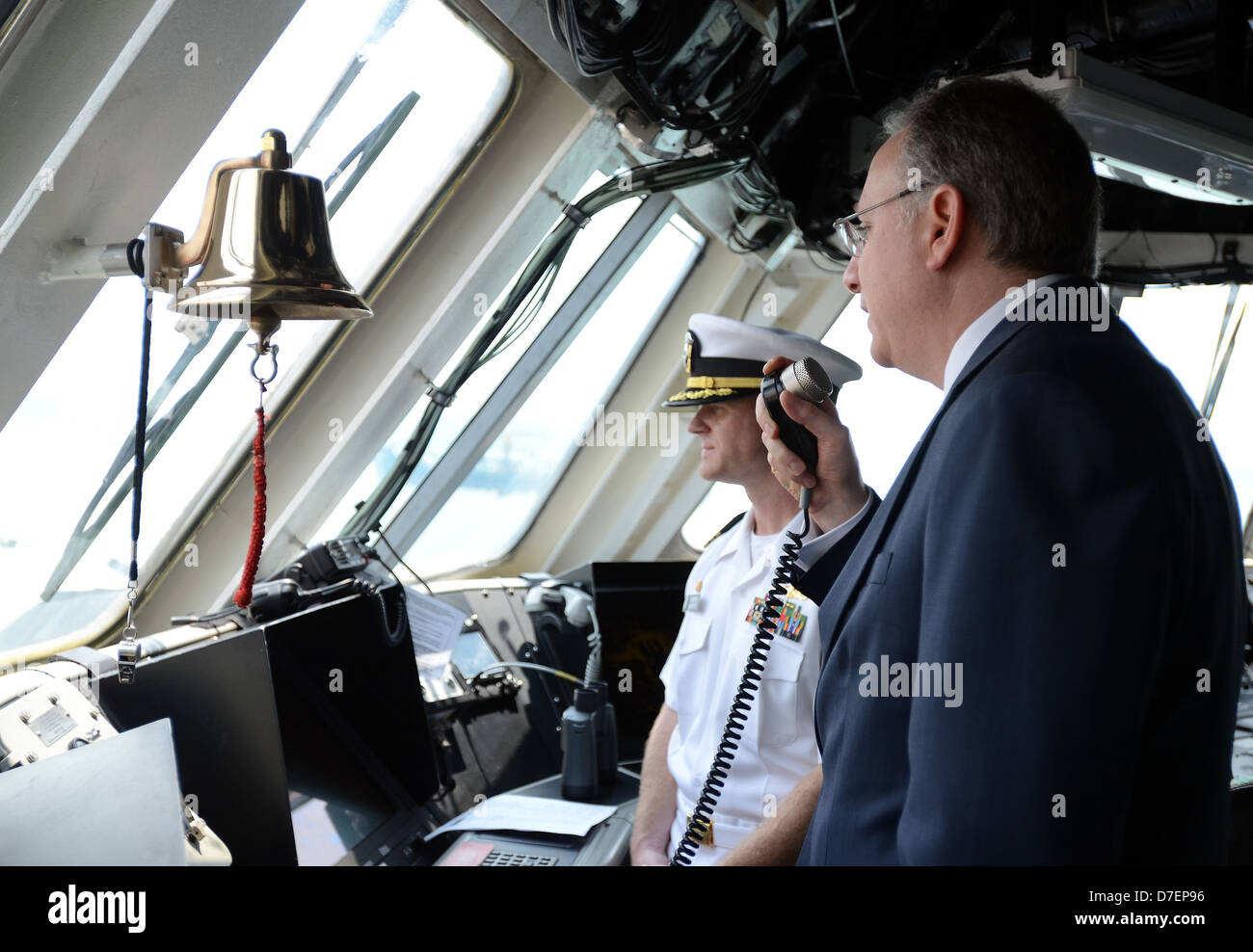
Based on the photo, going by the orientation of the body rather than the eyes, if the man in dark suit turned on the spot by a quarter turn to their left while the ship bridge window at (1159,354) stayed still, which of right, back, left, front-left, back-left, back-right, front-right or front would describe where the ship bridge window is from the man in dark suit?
back

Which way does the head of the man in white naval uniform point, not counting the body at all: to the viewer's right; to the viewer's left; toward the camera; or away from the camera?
to the viewer's left

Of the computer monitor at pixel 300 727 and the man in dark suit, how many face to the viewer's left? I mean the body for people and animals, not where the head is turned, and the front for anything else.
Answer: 1

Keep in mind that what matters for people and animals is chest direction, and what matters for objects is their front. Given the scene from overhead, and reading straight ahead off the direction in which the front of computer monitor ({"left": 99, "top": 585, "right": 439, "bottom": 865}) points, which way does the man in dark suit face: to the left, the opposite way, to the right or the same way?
the opposite way

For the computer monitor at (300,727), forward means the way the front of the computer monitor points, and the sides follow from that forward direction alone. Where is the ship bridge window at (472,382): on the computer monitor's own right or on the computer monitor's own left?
on the computer monitor's own left

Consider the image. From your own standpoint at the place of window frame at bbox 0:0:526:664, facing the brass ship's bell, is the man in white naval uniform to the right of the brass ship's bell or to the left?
left

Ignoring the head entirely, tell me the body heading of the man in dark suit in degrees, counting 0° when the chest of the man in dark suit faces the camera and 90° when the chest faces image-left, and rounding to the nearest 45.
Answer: approximately 90°

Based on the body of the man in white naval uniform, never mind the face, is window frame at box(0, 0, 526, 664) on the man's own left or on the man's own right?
on the man's own right

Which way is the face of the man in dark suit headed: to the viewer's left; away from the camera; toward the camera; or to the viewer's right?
to the viewer's left
